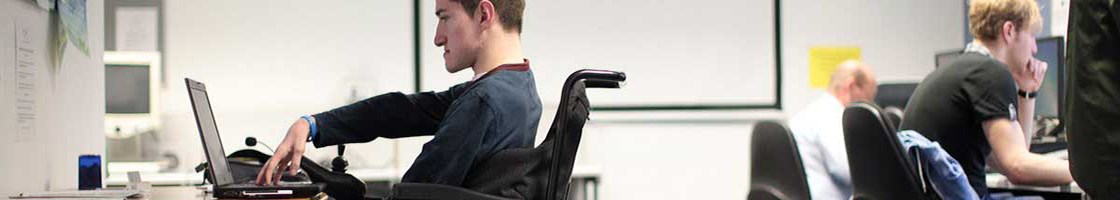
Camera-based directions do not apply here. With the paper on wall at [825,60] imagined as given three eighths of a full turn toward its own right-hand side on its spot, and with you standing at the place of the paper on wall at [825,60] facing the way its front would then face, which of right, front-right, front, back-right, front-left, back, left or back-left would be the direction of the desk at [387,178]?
left

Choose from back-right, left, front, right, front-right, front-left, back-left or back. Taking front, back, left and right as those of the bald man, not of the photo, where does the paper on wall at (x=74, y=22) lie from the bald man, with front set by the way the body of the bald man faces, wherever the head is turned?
back-right

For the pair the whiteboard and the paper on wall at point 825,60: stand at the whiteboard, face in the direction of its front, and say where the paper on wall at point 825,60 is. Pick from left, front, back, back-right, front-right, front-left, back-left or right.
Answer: left

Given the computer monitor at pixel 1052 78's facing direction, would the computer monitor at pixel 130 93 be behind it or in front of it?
in front

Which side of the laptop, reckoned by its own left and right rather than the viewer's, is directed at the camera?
right

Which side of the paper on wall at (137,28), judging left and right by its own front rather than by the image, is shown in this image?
front

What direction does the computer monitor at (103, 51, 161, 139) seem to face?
toward the camera

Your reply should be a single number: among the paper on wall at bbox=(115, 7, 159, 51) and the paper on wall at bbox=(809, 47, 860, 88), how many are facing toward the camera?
2

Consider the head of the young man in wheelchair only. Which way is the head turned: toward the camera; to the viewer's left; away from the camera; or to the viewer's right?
to the viewer's left

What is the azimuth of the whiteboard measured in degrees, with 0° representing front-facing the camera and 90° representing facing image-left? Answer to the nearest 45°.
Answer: approximately 0°
